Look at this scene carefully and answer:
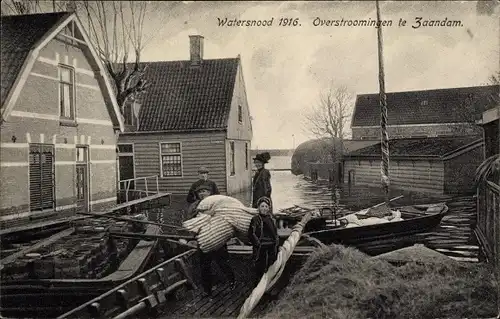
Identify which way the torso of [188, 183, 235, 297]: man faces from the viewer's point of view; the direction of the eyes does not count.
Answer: toward the camera

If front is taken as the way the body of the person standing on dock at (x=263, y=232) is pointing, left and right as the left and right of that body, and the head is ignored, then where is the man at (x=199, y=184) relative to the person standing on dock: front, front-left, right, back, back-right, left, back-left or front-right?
back-right

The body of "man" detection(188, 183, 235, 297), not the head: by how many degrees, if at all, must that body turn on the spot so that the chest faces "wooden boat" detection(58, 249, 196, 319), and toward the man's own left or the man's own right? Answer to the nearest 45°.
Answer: approximately 45° to the man's own right

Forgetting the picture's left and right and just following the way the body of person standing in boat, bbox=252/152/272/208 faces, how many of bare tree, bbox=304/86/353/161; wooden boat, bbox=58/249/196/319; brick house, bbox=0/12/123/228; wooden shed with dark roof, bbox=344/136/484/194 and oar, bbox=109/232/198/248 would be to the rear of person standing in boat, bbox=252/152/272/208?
2

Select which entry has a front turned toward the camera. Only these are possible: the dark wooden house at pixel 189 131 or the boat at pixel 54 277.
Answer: the dark wooden house

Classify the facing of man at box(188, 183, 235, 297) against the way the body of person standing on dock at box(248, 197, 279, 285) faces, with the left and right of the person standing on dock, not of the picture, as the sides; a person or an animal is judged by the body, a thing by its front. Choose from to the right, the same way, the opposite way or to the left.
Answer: the same way

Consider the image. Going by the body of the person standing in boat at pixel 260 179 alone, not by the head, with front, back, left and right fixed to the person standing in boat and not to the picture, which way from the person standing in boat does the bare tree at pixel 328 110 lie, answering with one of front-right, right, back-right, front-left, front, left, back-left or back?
back

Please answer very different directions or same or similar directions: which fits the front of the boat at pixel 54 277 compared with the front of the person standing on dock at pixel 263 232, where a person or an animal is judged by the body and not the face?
very different directions

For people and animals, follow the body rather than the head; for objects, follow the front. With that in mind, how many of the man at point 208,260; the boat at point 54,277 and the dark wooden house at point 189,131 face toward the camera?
2

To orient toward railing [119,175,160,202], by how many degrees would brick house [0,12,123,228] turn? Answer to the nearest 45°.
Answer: approximately 45° to its left

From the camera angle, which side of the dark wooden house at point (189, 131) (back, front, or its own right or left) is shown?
front

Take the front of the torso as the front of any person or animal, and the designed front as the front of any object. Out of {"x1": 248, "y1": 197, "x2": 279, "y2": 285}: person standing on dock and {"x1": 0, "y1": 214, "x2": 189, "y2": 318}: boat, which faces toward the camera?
the person standing on dock

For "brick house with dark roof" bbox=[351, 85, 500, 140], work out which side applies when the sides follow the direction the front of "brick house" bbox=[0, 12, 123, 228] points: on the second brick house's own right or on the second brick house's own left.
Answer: on the second brick house's own left

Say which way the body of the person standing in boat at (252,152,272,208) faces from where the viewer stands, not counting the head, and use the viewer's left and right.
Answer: facing the viewer and to the left of the viewer

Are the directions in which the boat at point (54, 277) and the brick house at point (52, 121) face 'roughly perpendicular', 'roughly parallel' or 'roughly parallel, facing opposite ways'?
roughly perpendicular

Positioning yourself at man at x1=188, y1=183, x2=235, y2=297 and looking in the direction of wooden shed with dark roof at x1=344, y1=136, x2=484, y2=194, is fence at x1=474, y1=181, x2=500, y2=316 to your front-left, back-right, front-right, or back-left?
front-right

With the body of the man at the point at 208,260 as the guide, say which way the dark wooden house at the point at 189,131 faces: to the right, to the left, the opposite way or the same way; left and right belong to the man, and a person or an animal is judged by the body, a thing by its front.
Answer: the same way

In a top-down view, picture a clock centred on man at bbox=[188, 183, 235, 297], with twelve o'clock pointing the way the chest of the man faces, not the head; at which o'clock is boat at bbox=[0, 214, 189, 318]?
The boat is roughly at 3 o'clock from the man.
